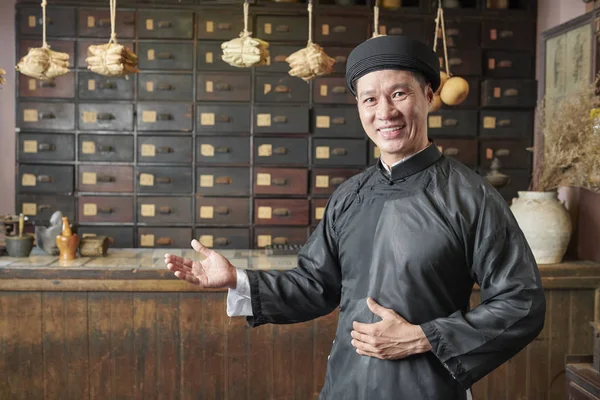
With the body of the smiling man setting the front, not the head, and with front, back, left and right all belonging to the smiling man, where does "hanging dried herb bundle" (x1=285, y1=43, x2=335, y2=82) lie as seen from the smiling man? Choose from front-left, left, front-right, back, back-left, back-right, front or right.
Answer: back-right

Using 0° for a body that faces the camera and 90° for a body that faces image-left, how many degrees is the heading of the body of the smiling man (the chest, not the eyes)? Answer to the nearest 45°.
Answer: approximately 45°

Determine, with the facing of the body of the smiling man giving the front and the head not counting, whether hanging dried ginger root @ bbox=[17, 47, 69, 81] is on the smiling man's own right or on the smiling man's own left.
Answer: on the smiling man's own right

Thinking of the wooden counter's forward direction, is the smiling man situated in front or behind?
in front

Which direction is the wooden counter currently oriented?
toward the camera

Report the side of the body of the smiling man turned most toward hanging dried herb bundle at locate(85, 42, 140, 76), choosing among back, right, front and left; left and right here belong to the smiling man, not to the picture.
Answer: right

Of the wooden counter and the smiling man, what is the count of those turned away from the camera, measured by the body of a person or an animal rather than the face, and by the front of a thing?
0
